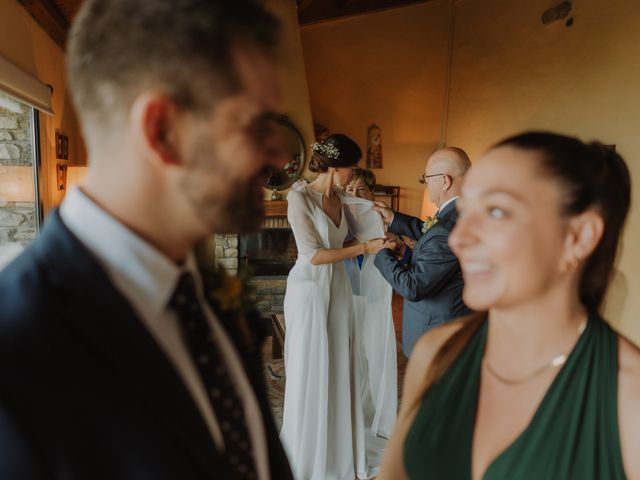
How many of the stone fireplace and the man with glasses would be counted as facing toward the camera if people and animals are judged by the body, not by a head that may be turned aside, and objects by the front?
1

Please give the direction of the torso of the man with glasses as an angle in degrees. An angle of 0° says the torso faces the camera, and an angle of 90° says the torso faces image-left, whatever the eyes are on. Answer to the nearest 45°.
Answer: approximately 90°

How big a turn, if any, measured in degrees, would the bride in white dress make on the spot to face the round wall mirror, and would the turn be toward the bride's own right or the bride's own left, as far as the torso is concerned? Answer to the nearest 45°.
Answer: approximately 135° to the bride's own left

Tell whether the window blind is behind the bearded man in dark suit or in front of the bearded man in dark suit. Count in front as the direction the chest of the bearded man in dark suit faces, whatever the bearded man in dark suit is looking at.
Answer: behind

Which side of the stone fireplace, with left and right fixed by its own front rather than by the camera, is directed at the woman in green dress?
front

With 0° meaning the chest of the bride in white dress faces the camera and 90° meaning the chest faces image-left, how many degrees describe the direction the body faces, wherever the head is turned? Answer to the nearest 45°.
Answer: approximately 315°

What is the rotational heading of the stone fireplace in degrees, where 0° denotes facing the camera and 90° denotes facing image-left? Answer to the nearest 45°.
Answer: approximately 0°

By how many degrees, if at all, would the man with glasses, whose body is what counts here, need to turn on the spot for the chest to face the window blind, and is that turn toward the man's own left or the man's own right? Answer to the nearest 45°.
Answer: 0° — they already face it

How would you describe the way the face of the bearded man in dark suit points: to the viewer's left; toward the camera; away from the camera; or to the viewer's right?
to the viewer's right

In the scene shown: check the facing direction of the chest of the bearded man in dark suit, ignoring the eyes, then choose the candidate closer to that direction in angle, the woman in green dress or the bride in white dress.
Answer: the woman in green dress
